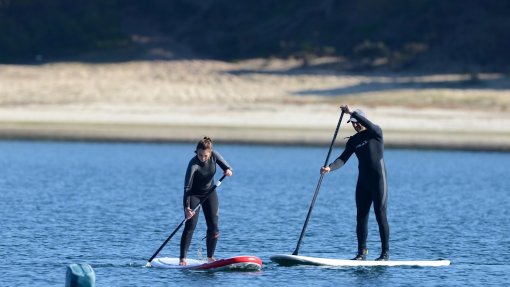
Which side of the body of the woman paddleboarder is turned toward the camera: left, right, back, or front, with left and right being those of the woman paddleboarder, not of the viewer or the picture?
front

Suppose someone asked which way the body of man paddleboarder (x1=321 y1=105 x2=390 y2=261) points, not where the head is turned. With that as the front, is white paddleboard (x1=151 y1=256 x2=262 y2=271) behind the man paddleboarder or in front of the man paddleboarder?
in front

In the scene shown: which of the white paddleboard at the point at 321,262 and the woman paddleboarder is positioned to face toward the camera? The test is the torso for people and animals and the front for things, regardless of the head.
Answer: the woman paddleboarder

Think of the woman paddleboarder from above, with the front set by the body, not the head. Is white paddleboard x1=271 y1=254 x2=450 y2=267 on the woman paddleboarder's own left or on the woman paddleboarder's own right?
on the woman paddleboarder's own left

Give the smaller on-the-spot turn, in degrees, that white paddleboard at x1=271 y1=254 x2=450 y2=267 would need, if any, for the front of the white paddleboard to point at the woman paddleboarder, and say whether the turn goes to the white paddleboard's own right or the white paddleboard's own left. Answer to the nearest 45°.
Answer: approximately 45° to the white paddleboard's own left

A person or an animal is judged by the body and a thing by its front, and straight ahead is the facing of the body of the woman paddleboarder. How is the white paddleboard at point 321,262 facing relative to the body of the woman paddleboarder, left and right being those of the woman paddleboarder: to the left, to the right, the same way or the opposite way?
to the right

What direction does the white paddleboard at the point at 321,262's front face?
to the viewer's left

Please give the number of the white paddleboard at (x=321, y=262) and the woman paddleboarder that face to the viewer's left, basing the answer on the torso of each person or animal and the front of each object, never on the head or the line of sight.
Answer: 1
